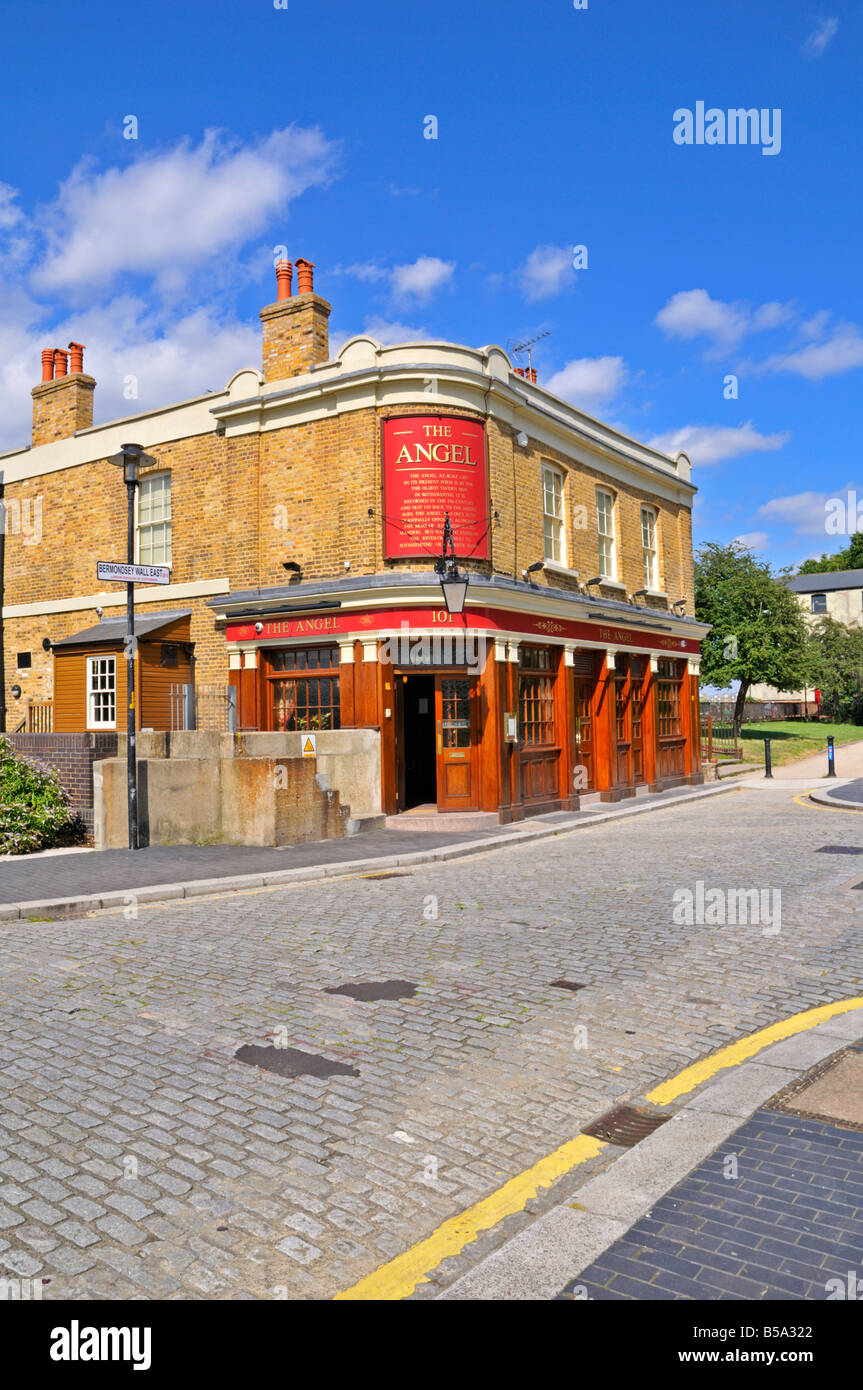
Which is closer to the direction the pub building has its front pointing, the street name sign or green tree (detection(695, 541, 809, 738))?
the street name sign

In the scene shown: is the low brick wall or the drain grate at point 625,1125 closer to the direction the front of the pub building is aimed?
the drain grate

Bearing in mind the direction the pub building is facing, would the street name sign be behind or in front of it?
in front

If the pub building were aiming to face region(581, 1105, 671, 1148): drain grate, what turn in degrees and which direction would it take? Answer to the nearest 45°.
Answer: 0° — it already faces it

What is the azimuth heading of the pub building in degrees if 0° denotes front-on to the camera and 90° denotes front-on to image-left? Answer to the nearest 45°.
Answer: approximately 0°

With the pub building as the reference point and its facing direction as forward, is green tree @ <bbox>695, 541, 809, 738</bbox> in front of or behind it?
behind
